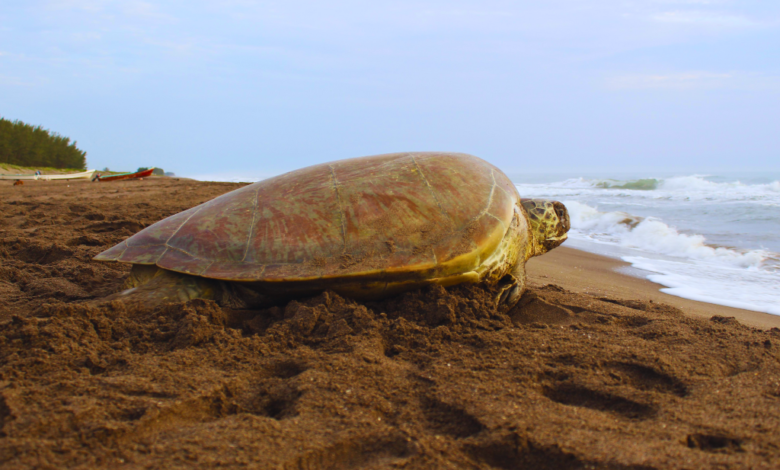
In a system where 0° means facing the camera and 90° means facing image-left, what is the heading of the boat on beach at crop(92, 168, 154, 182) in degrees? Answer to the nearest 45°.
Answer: approximately 270°

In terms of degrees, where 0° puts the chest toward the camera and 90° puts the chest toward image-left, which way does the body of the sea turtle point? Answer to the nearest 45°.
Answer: approximately 270°

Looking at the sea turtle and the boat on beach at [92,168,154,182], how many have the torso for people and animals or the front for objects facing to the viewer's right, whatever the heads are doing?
2

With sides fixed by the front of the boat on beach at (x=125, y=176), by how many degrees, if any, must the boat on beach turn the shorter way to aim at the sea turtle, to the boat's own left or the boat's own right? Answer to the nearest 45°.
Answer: approximately 90° to the boat's own right

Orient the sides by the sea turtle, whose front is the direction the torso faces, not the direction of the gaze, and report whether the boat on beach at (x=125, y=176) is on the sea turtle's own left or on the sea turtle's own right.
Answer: on the sea turtle's own left

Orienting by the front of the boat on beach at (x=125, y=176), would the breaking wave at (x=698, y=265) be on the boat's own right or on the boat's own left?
on the boat's own right
